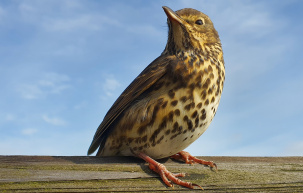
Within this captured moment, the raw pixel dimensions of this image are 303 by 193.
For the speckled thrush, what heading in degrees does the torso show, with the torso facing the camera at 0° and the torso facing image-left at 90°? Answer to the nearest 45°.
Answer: approximately 315°
